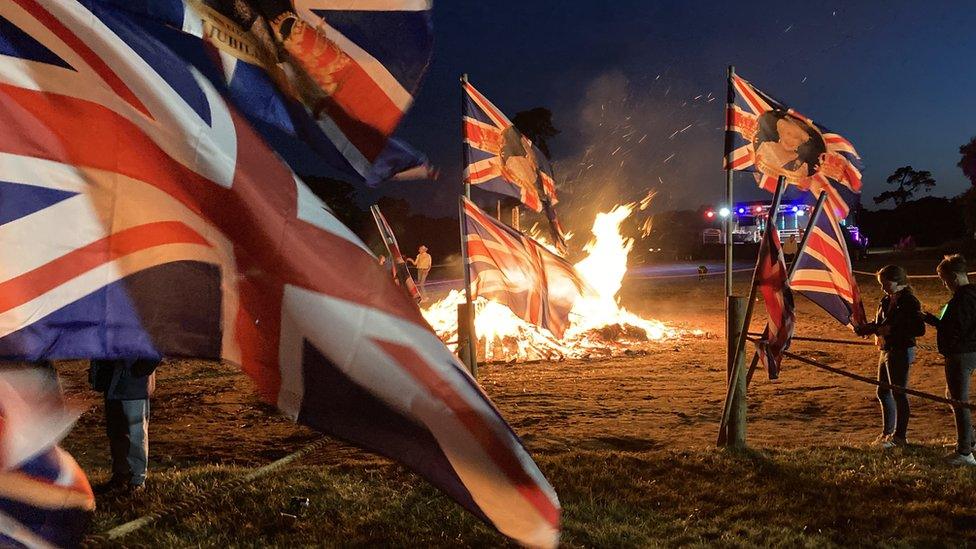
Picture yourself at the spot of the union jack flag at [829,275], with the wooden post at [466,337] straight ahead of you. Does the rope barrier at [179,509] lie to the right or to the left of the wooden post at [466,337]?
left

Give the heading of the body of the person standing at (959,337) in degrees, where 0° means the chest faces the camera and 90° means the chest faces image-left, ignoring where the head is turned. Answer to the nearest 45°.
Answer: approximately 90°

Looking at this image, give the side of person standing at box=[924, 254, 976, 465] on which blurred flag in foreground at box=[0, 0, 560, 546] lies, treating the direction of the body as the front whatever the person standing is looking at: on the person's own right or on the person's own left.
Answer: on the person's own left

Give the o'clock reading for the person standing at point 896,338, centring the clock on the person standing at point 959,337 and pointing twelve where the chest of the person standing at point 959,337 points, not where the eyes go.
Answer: the person standing at point 896,338 is roughly at 1 o'clock from the person standing at point 959,337.

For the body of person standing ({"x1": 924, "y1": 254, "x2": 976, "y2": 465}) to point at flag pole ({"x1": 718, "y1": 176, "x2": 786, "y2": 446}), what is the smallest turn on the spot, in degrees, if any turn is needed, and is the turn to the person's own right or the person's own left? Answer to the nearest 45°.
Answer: approximately 45° to the person's own left

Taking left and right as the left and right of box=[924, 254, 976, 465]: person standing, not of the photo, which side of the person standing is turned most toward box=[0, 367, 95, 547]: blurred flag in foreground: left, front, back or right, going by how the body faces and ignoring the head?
left

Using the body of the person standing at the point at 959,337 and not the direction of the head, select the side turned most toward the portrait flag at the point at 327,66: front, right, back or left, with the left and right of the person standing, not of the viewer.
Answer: left

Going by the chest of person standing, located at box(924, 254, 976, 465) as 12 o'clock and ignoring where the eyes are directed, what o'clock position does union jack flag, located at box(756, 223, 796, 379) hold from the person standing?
The union jack flag is roughly at 11 o'clock from the person standing.

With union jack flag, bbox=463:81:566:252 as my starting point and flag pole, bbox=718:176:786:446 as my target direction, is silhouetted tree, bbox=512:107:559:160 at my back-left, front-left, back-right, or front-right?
back-left

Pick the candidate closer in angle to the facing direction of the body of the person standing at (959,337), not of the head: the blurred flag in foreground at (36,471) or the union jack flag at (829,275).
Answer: the union jack flag
